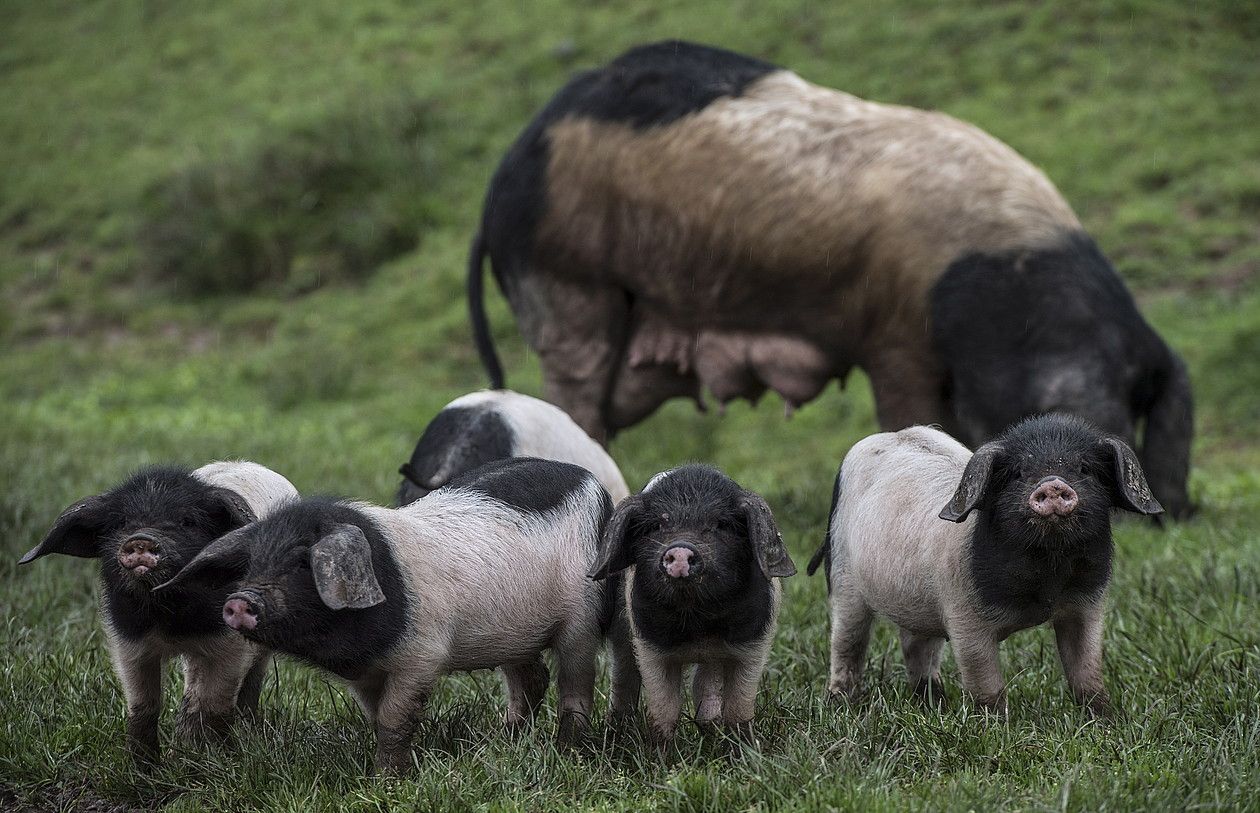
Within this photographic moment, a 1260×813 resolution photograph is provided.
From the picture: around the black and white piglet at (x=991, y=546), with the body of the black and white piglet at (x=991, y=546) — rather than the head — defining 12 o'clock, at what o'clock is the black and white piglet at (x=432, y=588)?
the black and white piglet at (x=432, y=588) is roughly at 4 o'clock from the black and white piglet at (x=991, y=546).

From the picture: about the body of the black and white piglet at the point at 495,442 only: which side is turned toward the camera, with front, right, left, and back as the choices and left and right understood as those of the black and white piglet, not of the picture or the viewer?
left

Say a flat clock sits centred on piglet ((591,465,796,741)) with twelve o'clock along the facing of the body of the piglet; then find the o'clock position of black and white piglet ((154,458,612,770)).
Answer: The black and white piglet is roughly at 3 o'clock from the piglet.

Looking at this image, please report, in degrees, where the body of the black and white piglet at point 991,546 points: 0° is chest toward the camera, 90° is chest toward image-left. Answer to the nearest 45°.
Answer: approximately 315°

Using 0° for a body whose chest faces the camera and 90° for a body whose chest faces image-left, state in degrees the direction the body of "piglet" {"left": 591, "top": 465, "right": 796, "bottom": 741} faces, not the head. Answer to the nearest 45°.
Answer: approximately 0°

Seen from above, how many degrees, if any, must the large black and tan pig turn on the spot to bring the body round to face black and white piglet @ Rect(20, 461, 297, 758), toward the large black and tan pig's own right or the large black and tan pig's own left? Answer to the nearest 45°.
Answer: approximately 135° to the large black and tan pig's own right

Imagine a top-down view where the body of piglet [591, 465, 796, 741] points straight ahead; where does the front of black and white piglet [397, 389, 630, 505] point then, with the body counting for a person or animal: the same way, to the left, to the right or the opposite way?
to the right

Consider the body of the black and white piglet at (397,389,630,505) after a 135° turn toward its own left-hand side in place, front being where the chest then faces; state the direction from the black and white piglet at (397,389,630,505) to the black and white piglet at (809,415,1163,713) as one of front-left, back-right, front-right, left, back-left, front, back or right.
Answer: front

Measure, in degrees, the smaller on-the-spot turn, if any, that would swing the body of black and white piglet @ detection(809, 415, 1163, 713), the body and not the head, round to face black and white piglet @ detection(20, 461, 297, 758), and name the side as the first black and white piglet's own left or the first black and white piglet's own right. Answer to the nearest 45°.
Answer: approximately 135° to the first black and white piglet's own right

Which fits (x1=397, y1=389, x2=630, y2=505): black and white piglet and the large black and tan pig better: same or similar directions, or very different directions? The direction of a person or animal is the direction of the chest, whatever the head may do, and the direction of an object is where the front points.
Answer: very different directions

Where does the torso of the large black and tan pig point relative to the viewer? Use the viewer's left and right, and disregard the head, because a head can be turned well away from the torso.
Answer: facing to the right of the viewer

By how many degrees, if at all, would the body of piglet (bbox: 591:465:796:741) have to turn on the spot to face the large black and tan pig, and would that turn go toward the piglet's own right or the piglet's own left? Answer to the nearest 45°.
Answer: approximately 180°
